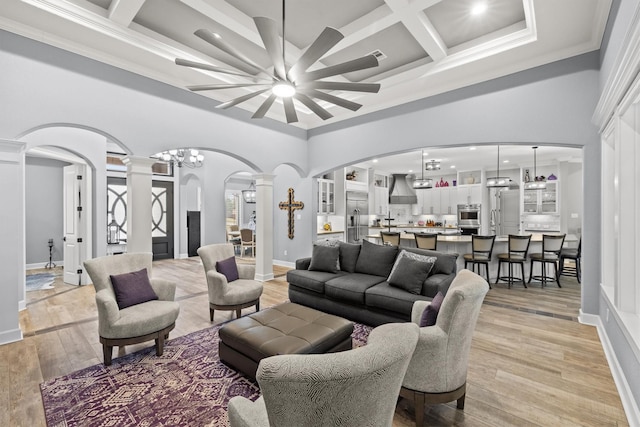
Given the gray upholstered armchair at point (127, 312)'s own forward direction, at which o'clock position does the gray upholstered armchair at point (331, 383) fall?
the gray upholstered armchair at point (331, 383) is roughly at 1 o'clock from the gray upholstered armchair at point (127, 312).

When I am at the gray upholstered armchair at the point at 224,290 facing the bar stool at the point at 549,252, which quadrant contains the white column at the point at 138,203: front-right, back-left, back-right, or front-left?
back-left

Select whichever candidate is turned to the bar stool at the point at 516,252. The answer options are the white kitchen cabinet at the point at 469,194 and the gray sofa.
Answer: the white kitchen cabinet

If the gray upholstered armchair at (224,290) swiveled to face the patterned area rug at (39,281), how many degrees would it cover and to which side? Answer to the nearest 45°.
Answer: approximately 180°

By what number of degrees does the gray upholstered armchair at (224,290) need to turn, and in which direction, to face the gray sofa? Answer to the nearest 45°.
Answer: approximately 45° to its left

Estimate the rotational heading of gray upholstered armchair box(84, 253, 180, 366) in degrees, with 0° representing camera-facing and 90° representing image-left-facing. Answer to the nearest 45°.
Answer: approximately 315°

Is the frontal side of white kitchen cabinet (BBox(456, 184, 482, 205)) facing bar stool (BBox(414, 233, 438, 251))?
yes

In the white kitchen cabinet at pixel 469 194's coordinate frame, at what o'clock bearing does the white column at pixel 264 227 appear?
The white column is roughly at 1 o'clock from the white kitchen cabinet.

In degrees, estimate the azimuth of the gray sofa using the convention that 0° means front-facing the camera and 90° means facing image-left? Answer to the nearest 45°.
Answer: approximately 45°

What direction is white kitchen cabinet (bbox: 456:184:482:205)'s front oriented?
toward the camera

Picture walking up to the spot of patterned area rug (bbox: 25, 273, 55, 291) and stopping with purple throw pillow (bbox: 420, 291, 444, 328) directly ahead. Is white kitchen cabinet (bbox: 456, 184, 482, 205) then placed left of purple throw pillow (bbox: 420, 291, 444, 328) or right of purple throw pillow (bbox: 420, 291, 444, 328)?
left

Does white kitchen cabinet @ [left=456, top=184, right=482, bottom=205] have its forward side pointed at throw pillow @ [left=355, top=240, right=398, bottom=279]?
yes

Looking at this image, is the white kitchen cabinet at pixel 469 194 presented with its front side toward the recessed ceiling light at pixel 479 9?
yes

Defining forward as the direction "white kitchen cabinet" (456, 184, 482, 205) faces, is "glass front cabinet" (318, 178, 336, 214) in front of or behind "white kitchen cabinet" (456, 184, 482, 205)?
in front

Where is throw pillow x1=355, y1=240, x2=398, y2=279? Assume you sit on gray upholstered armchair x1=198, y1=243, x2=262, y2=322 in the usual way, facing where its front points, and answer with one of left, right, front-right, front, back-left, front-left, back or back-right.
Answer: front-left

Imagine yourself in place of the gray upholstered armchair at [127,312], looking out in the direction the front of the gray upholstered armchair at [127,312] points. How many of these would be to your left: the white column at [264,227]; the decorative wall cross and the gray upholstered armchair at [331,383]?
2
